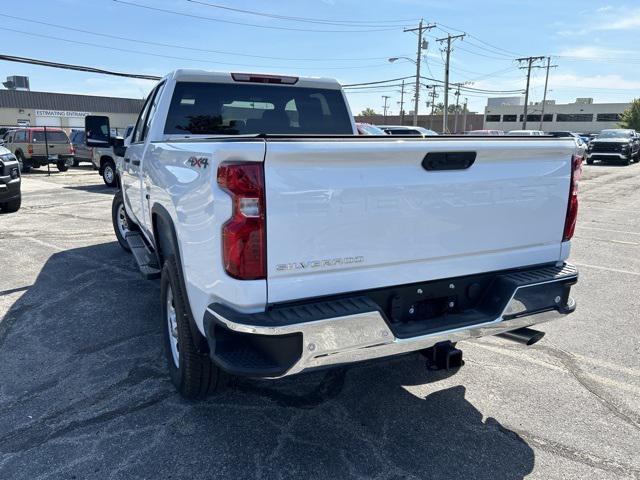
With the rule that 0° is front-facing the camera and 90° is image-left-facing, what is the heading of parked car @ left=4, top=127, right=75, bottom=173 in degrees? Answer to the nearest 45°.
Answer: approximately 135°

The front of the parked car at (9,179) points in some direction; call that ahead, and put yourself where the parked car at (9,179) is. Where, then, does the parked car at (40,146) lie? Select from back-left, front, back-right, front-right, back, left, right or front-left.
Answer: back-left

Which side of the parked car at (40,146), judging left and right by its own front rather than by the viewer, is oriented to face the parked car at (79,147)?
right

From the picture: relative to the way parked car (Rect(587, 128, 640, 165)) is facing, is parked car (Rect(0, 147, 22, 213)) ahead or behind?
ahead

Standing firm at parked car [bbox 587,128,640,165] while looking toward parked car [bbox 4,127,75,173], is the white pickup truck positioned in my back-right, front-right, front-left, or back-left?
front-left

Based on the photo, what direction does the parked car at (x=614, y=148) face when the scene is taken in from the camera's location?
facing the viewer and to the left of the viewer

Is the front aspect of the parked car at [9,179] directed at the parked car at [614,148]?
no

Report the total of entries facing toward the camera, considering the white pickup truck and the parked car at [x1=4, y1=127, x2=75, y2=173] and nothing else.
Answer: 0

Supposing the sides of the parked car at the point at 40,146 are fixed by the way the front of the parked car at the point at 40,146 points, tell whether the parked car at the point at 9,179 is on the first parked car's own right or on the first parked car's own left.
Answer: on the first parked car's own left

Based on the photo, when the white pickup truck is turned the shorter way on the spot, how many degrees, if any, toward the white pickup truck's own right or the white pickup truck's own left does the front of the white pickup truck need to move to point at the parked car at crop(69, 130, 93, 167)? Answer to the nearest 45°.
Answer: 0° — it already faces it

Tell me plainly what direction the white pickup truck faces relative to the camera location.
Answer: facing away from the viewer and to the left of the viewer

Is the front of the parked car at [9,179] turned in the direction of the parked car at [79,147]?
no

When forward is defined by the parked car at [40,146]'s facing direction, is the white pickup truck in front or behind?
behind

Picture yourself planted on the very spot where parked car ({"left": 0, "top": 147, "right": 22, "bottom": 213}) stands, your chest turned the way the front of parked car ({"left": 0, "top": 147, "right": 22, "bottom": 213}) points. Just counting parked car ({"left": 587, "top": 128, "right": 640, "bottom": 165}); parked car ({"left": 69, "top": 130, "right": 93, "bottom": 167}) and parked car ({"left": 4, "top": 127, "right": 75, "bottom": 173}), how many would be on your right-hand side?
0

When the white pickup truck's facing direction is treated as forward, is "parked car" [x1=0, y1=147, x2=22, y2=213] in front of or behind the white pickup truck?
in front

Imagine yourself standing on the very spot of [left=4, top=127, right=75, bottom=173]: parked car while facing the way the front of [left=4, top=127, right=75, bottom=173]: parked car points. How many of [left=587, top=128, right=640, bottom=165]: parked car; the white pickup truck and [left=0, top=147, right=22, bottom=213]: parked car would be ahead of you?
0

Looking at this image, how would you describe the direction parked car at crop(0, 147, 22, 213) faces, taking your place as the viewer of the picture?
facing the viewer and to the right of the viewer

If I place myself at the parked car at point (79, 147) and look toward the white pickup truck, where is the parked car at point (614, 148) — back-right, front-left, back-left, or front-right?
front-left

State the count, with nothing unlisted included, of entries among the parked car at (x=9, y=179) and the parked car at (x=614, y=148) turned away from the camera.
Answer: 0

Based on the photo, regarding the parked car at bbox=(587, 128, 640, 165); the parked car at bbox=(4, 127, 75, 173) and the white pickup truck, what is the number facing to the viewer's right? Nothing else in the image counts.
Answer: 0
